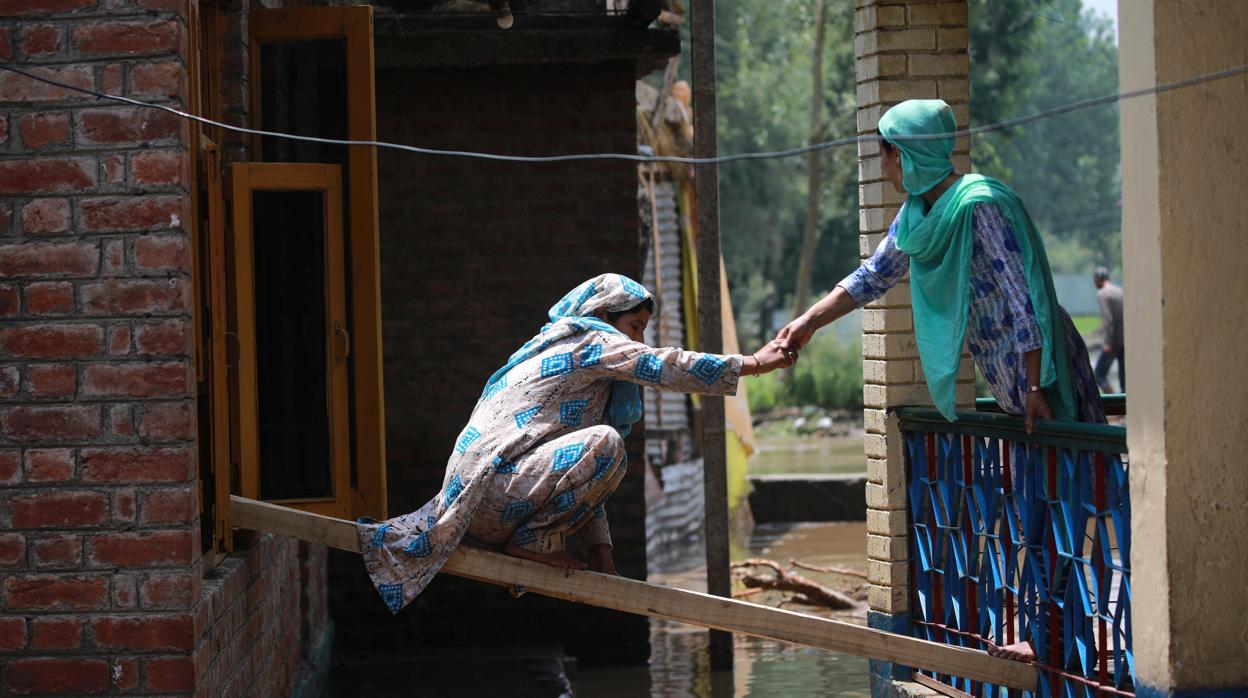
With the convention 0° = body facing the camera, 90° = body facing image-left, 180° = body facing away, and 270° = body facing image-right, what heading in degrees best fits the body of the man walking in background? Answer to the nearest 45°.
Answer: approximately 90°

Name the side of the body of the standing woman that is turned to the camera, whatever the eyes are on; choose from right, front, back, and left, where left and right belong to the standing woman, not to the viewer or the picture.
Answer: left

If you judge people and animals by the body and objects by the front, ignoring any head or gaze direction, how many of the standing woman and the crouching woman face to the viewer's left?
1

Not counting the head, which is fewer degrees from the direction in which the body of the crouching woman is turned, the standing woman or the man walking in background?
the standing woman

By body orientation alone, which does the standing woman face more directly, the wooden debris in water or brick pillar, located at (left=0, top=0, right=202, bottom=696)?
the brick pillar

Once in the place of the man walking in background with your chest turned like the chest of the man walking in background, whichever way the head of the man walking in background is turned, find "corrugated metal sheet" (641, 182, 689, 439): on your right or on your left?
on your left

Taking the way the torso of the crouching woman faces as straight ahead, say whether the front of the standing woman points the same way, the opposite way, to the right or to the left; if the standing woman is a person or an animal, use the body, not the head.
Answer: the opposite way

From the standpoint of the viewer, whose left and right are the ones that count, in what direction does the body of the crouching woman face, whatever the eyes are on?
facing to the right of the viewer

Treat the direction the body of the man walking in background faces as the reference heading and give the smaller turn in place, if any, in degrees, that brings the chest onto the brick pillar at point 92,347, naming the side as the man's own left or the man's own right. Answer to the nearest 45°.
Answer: approximately 90° to the man's own left

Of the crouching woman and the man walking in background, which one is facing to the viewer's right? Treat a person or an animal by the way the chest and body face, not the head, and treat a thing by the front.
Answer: the crouching woman

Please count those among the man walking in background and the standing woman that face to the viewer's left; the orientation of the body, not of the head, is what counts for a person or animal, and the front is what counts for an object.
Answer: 2
